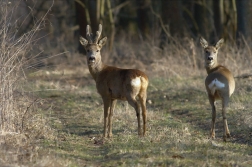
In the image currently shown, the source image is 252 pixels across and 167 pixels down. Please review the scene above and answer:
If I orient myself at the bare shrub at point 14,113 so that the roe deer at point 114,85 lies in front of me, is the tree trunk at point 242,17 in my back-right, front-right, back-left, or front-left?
front-left

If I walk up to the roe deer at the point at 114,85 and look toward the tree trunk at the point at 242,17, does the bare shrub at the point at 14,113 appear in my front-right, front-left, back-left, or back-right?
back-left

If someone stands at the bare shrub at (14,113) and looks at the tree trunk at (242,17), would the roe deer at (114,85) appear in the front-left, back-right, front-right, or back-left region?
front-right

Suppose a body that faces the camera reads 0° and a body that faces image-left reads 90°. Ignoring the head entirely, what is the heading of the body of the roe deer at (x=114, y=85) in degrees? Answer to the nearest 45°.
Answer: approximately 135°

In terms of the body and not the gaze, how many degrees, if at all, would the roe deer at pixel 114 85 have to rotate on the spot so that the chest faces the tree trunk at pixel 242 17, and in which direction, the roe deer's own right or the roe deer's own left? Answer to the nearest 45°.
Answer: approximately 90° to the roe deer's own right

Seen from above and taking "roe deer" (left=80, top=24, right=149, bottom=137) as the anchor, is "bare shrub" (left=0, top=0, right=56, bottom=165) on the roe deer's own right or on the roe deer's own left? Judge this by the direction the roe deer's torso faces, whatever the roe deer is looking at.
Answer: on the roe deer's own left
